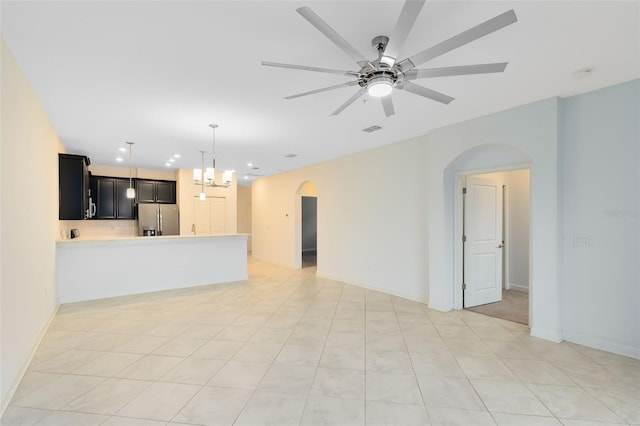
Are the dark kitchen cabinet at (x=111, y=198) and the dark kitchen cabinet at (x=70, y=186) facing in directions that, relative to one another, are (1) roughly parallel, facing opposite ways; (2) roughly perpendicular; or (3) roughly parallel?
roughly perpendicular

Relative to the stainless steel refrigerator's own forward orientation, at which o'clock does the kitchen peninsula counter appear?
The kitchen peninsula counter is roughly at 12 o'clock from the stainless steel refrigerator.

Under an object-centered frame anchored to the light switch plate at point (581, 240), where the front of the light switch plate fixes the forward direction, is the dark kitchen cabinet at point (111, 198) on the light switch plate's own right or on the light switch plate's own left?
on the light switch plate's own right

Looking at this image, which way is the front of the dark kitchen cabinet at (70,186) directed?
to the viewer's right

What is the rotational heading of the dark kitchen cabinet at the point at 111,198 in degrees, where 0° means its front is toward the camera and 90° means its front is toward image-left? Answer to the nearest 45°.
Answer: approximately 0°
